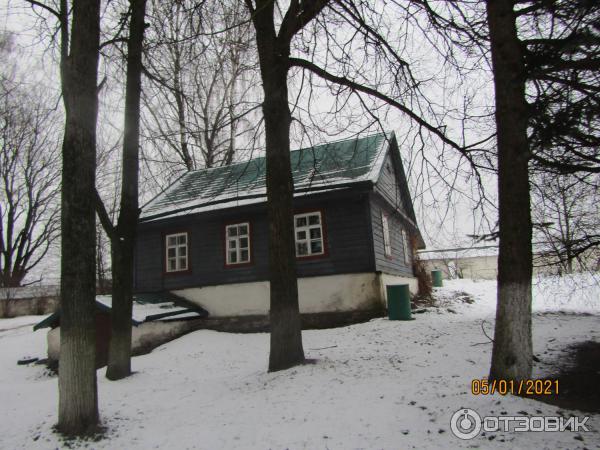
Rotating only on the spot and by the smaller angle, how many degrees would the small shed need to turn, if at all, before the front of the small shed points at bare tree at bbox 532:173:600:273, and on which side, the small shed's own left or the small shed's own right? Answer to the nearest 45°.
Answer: approximately 90° to the small shed's own left

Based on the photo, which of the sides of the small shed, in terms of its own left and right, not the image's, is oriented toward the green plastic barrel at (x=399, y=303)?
left

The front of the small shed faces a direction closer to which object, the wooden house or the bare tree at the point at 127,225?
the bare tree

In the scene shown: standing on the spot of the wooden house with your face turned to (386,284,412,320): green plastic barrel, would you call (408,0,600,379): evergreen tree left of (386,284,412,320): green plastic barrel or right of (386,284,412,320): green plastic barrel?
right

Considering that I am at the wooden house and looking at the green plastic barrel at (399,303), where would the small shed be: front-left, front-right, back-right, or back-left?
back-right

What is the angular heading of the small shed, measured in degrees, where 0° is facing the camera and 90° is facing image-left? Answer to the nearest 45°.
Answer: approximately 45°

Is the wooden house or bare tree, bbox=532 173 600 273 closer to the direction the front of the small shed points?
the bare tree

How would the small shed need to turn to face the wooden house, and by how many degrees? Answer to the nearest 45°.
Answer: approximately 135° to its left

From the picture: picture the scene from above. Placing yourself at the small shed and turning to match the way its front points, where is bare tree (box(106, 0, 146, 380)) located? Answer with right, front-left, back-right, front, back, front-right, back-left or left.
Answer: front-left

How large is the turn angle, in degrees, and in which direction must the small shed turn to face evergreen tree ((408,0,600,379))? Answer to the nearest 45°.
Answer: approximately 45° to its left

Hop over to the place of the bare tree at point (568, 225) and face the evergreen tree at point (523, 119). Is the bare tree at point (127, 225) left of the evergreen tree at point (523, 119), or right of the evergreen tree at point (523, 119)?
right
